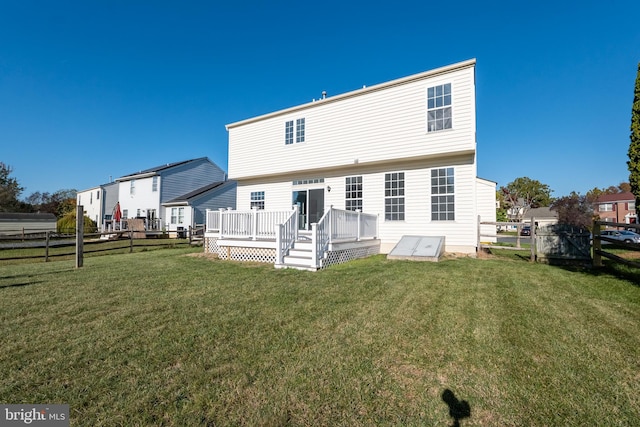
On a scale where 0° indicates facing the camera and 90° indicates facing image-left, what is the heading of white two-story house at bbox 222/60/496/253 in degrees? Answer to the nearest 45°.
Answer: approximately 225°

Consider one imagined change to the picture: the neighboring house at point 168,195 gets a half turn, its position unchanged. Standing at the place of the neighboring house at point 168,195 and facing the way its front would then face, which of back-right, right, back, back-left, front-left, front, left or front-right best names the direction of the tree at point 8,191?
right

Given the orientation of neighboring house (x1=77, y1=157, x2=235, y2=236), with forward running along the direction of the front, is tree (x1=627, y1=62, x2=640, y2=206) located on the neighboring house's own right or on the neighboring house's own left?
on the neighboring house's own right

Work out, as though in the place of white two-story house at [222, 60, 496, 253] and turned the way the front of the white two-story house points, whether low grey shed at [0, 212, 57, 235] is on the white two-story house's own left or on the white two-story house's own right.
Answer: on the white two-story house's own left

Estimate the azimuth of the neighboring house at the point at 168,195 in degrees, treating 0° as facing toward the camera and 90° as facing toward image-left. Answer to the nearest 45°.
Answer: approximately 225°

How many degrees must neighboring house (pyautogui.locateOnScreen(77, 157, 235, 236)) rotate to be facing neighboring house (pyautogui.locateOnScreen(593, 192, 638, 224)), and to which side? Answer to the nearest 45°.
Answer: approximately 45° to its right

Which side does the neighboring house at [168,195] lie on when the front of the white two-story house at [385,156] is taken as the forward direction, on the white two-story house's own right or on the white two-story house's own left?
on the white two-story house's own left
